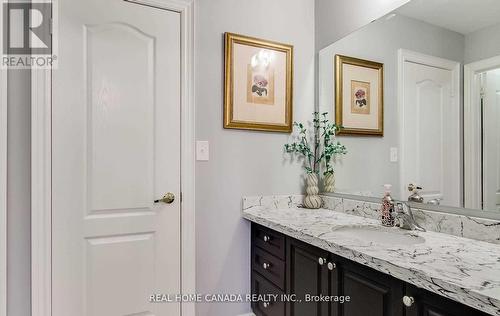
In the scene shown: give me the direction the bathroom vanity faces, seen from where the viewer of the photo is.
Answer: facing the viewer and to the left of the viewer
